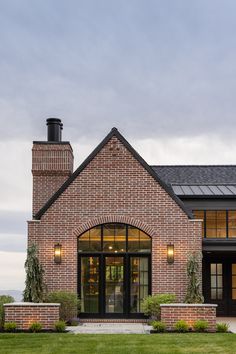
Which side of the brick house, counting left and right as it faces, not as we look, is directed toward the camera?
front

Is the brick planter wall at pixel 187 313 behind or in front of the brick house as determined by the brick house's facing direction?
in front

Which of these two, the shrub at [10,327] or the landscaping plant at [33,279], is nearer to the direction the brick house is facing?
the shrub

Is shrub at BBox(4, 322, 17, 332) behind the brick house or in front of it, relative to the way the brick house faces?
in front
